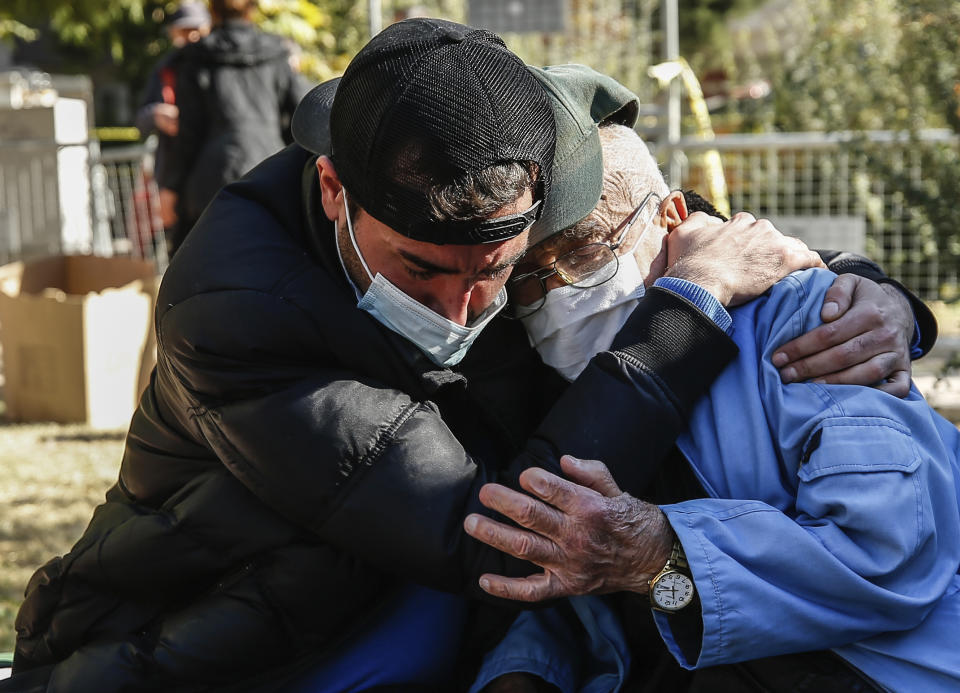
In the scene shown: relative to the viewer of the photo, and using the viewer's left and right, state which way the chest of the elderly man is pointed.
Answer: facing the viewer and to the left of the viewer

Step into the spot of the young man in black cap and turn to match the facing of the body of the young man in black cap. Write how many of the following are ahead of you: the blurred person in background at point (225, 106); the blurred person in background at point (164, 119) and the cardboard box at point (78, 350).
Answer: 0

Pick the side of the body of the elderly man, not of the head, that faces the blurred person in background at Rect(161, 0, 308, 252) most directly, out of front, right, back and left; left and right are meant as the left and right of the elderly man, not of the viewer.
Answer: right

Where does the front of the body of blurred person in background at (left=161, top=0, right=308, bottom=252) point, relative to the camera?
away from the camera

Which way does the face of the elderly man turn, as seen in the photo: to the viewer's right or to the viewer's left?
to the viewer's left

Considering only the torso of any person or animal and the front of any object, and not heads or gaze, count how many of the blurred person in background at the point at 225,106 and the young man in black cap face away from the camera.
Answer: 1

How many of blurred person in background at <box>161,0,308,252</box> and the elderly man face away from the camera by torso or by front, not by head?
1

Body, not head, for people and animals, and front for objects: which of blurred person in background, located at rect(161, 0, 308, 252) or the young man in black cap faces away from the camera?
the blurred person in background

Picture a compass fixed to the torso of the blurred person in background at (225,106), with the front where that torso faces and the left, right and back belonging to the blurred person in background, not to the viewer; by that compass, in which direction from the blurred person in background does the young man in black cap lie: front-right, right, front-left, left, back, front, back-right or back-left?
back

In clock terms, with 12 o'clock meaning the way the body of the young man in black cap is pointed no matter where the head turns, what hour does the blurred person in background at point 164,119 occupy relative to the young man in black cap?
The blurred person in background is roughly at 7 o'clock from the young man in black cap.
